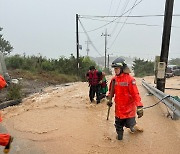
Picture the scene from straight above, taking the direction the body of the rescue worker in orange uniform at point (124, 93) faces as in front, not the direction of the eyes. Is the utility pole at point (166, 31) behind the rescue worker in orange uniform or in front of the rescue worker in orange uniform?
behind

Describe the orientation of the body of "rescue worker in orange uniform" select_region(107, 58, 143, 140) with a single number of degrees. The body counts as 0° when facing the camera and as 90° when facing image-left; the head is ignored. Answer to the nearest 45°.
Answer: approximately 45°
